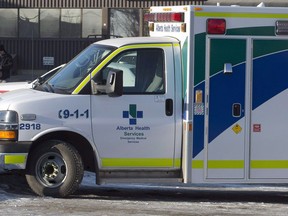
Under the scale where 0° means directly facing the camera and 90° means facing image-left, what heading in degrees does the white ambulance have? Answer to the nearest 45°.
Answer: approximately 90°
